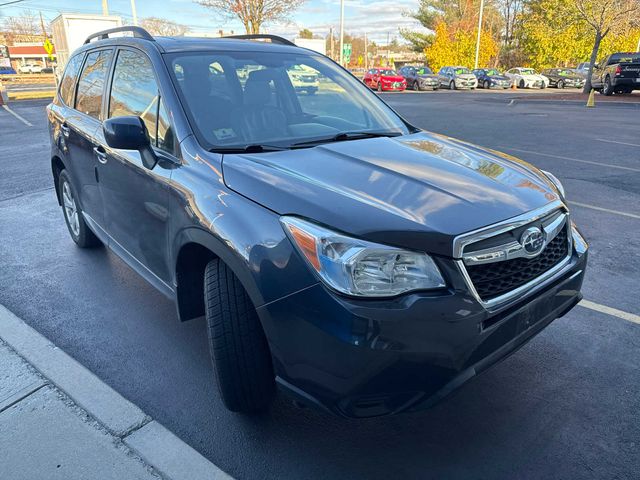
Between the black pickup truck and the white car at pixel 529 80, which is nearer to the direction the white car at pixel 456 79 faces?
the black pickup truck

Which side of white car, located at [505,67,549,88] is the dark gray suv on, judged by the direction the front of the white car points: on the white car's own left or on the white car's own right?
on the white car's own right

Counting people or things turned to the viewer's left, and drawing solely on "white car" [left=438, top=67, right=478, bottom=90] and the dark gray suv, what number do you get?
0

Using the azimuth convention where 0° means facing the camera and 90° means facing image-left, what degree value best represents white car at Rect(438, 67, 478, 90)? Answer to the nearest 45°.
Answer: approximately 315°

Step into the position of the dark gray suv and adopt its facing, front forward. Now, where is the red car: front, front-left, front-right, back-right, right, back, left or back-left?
back-left

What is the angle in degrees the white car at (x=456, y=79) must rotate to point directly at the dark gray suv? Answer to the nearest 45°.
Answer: approximately 45° to its right

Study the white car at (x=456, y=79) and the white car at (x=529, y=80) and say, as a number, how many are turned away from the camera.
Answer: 0

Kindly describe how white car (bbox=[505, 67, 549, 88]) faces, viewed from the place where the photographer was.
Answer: facing the viewer and to the right of the viewer

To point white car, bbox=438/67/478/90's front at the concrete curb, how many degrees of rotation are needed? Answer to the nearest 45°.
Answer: approximately 45° to its right

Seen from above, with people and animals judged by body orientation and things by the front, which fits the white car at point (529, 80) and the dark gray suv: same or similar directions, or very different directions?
same or similar directions

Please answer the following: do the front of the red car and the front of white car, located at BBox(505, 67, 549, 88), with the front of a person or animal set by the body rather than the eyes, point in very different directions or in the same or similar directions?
same or similar directions

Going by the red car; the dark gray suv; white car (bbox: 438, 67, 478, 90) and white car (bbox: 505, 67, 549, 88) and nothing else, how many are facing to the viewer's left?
0

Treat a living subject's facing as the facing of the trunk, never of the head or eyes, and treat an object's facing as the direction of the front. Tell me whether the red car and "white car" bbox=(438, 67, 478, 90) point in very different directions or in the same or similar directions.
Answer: same or similar directions

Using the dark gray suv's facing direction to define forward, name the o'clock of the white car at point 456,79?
The white car is roughly at 8 o'clock from the dark gray suv.
